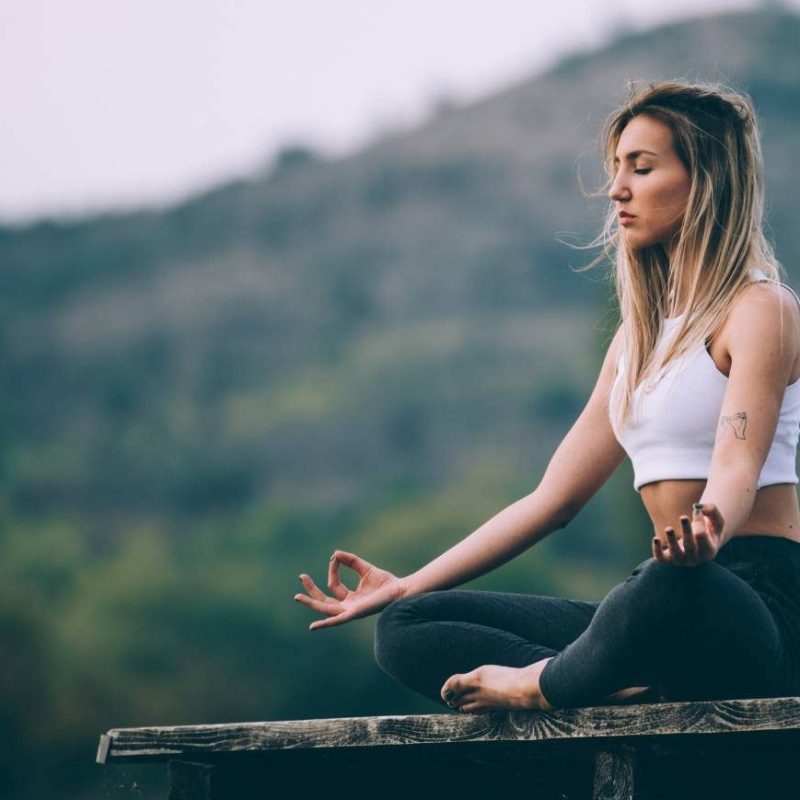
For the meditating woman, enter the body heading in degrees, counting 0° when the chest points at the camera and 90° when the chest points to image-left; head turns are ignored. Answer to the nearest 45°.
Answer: approximately 45°
